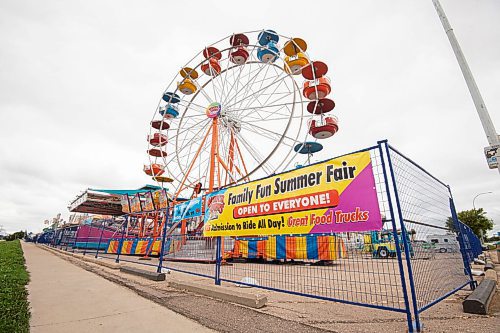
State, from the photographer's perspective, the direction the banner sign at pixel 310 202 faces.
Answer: facing the viewer and to the left of the viewer

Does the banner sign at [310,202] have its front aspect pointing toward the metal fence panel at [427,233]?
no

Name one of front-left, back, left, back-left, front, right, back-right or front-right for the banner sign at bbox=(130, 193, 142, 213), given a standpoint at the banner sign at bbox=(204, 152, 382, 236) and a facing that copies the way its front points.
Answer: right

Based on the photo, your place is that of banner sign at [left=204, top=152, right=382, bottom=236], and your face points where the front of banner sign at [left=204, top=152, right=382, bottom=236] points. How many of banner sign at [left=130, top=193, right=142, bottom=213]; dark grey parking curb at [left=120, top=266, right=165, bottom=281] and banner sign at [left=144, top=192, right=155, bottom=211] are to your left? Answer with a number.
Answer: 0

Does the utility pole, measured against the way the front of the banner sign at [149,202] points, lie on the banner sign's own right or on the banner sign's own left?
on the banner sign's own left

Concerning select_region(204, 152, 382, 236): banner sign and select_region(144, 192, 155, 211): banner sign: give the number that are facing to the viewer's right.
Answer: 0

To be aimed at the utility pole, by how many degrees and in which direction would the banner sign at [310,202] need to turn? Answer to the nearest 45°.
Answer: approximately 135° to its left

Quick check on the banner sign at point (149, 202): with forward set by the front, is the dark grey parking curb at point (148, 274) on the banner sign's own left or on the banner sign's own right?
on the banner sign's own left

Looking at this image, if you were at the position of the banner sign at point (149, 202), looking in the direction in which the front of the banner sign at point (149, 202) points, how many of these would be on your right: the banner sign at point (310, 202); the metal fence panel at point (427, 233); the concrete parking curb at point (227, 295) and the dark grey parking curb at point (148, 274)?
0

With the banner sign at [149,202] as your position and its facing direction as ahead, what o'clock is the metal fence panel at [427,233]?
The metal fence panel is roughly at 10 o'clock from the banner sign.

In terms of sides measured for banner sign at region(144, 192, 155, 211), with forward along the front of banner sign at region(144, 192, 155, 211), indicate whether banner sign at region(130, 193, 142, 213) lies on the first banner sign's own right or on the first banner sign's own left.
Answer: on the first banner sign's own right

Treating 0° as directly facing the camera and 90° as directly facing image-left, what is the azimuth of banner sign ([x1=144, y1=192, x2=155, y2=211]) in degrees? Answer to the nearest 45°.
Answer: approximately 45°
